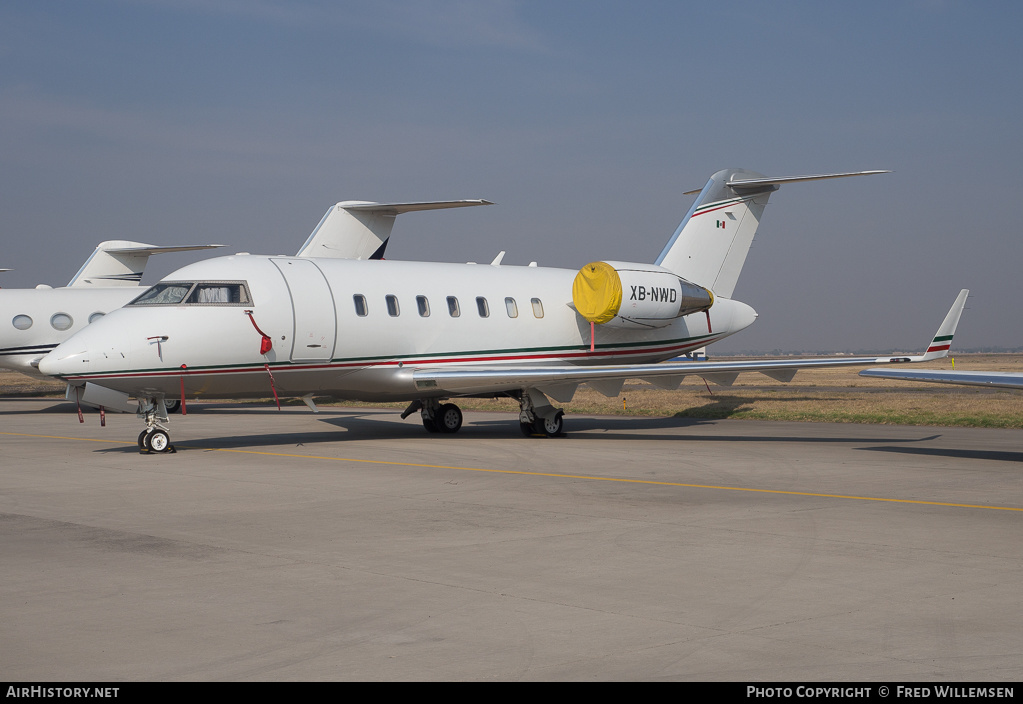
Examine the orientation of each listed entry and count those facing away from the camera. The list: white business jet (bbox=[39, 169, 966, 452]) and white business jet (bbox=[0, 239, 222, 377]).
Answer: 0

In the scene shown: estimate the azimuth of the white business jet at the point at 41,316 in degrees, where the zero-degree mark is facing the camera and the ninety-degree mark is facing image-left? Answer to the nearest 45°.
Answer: approximately 45°

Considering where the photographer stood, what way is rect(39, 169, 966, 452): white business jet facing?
facing the viewer and to the left of the viewer

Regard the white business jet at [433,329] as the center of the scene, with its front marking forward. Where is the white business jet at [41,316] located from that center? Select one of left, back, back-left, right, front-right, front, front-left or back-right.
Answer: right

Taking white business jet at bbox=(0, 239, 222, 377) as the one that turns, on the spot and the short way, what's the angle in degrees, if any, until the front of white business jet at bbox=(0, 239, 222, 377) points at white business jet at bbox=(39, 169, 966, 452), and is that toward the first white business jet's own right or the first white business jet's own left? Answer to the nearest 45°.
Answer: approximately 90° to the first white business jet's own left
